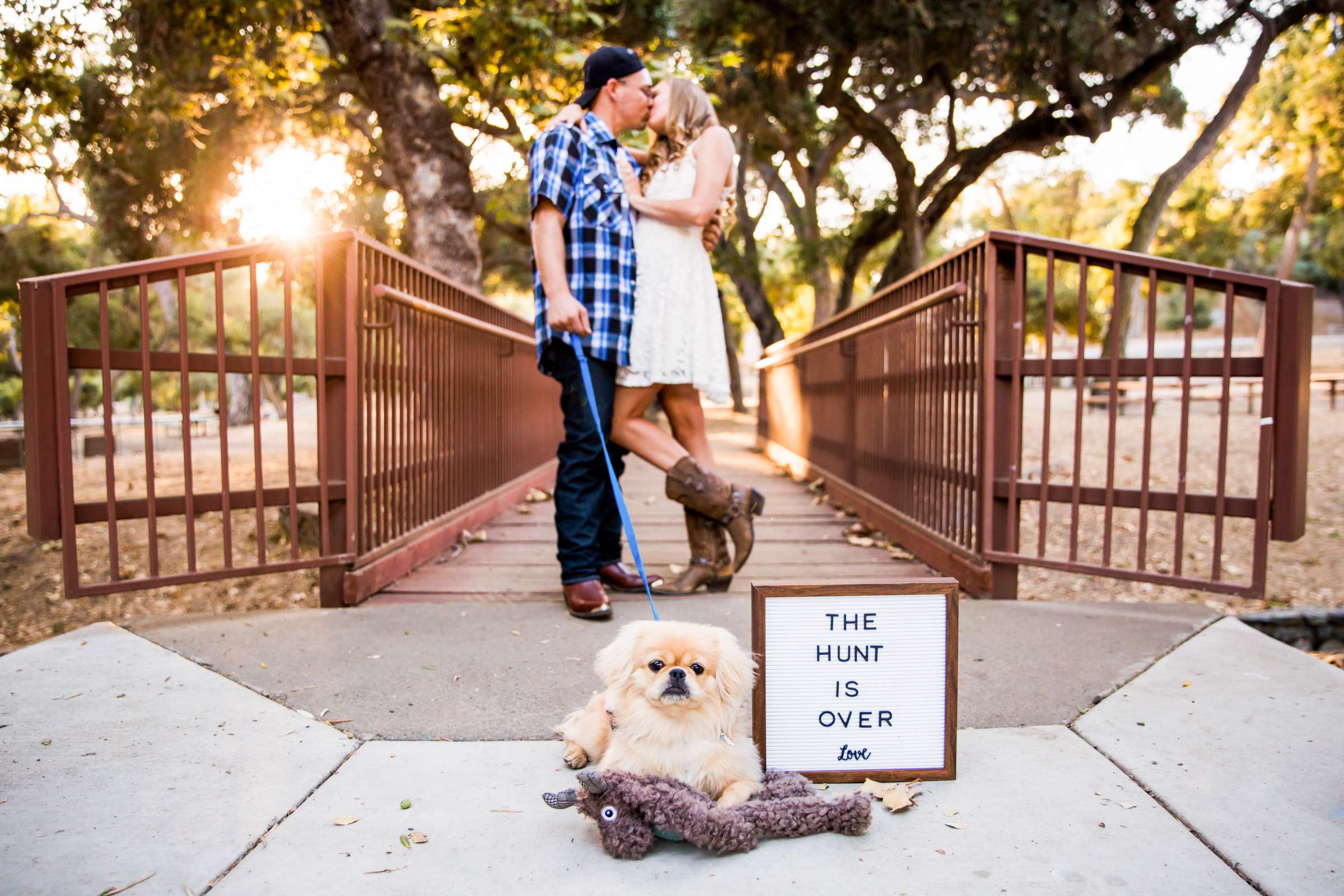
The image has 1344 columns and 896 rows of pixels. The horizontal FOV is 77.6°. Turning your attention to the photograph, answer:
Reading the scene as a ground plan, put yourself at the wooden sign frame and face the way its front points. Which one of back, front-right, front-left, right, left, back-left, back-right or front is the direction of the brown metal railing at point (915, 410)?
back

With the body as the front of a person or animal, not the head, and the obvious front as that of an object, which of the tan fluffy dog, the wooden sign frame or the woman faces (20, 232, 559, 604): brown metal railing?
the woman

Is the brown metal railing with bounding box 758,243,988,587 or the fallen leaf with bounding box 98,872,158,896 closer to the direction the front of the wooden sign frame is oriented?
the fallen leaf

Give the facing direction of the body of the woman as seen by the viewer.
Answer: to the viewer's left

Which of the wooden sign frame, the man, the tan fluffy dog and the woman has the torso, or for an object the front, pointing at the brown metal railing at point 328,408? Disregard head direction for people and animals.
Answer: the woman

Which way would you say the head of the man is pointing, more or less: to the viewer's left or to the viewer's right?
to the viewer's right

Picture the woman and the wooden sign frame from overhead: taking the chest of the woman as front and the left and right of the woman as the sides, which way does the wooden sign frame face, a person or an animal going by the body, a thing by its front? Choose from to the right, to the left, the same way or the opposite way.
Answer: to the left

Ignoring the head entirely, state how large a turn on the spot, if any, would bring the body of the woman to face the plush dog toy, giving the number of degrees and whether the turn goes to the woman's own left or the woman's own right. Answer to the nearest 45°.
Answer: approximately 90° to the woman's own left

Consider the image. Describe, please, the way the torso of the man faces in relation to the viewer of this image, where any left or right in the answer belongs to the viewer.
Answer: facing the viewer and to the right of the viewer

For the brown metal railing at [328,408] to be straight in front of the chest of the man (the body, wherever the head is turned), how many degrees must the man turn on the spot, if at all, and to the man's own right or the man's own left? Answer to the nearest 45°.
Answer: approximately 135° to the man's own right

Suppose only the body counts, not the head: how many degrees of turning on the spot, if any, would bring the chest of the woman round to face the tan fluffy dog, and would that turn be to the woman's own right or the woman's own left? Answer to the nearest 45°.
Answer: approximately 90° to the woman's own left

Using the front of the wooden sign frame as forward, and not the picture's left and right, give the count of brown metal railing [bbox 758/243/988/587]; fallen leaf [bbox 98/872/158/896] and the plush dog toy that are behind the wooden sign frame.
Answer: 1

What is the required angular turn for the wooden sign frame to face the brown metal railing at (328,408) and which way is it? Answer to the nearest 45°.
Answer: approximately 135° to its right

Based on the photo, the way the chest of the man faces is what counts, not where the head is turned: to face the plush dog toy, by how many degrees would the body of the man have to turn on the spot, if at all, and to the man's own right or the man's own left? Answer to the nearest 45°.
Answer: approximately 45° to the man's own right

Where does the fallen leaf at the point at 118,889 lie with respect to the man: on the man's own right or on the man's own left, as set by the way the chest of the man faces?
on the man's own right

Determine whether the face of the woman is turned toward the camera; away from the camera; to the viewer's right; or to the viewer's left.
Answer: to the viewer's left

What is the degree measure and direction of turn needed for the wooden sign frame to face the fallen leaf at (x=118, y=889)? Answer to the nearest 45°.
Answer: approximately 45° to its right

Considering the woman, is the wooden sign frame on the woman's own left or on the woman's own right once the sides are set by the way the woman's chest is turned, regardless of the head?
on the woman's own left
